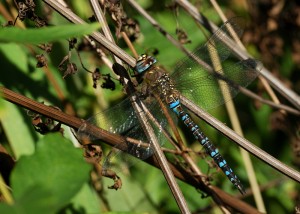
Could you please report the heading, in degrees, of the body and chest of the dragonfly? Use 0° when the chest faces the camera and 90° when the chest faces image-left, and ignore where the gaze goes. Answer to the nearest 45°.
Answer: approximately 135°
